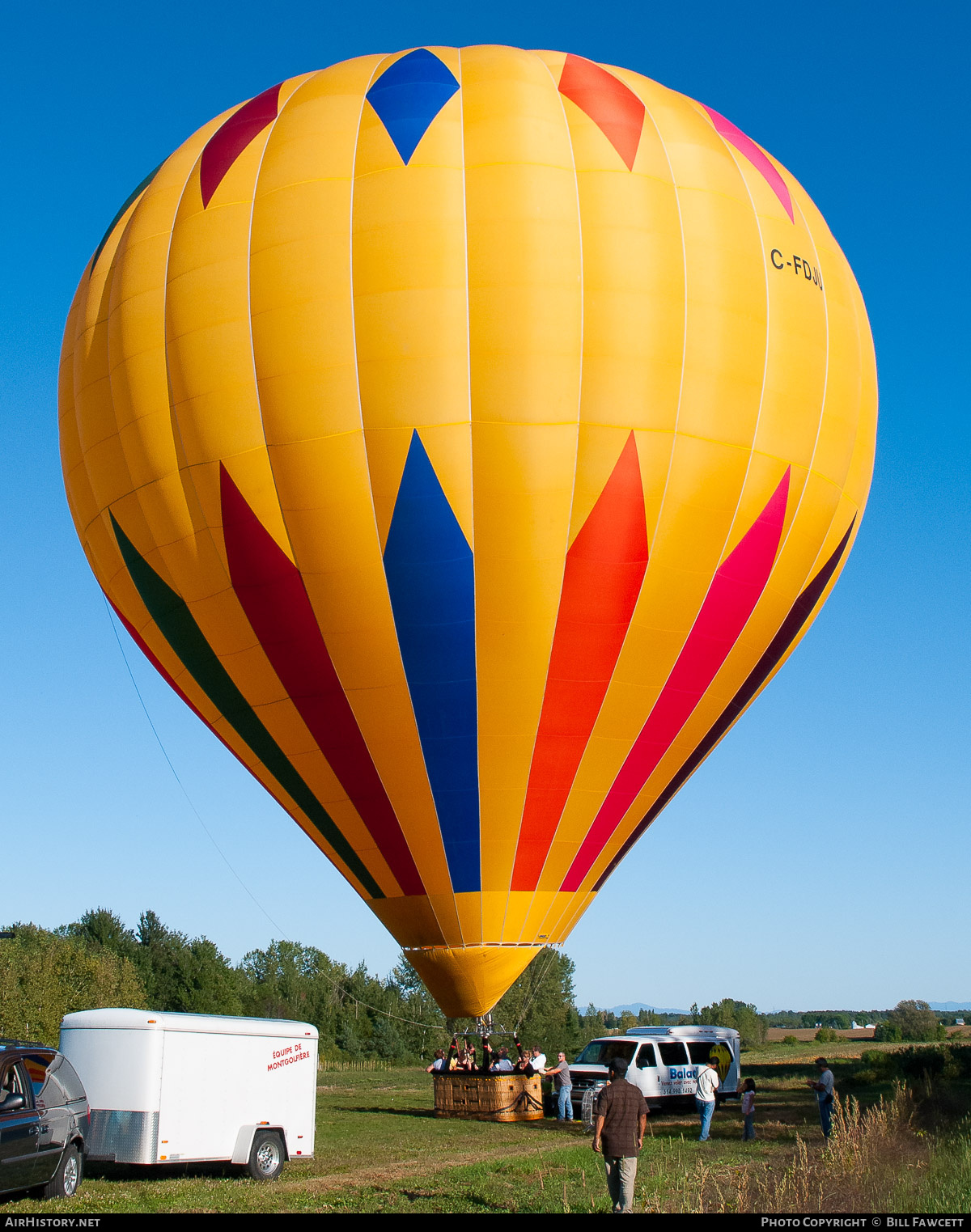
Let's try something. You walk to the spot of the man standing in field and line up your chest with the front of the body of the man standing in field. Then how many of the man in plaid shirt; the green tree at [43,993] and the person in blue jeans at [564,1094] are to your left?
1

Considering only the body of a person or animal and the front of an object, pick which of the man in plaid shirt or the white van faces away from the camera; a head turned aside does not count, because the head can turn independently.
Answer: the man in plaid shirt

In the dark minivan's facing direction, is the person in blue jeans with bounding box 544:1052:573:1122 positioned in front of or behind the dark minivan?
behind

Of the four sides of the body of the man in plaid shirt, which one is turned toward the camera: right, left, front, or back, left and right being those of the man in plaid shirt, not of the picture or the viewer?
back

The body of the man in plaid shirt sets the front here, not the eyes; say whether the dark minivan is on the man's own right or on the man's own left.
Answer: on the man's own left

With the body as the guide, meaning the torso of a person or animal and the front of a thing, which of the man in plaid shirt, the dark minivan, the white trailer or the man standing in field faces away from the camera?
the man in plaid shirt

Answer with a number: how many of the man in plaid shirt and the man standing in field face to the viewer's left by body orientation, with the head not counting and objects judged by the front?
1

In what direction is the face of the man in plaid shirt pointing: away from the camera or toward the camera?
away from the camera

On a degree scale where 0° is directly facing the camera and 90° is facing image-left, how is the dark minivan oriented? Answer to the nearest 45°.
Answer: approximately 45°

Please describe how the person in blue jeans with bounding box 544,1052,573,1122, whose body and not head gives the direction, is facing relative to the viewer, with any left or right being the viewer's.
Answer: facing to the left of the viewer

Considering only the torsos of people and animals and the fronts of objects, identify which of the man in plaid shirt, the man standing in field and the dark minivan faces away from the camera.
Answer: the man in plaid shirt

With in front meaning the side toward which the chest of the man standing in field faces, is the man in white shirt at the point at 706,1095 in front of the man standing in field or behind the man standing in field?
in front

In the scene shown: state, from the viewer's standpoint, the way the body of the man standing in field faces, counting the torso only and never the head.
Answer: to the viewer's left
